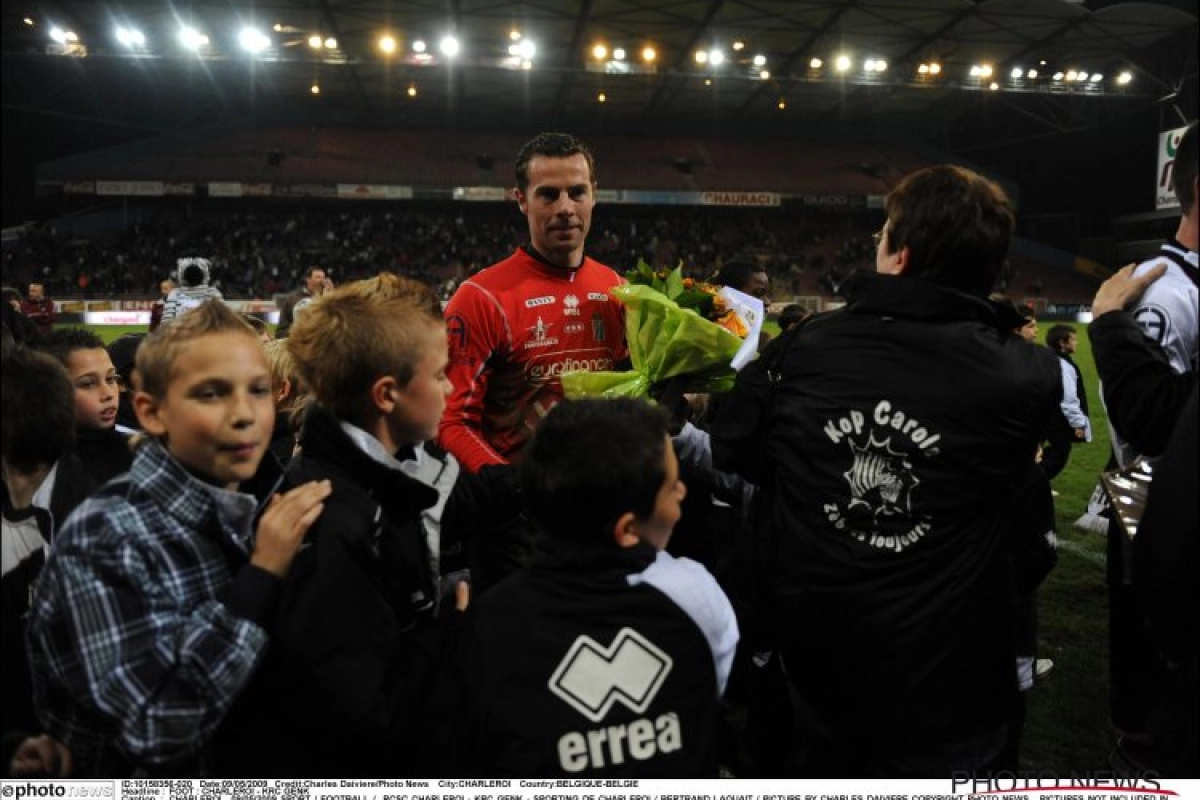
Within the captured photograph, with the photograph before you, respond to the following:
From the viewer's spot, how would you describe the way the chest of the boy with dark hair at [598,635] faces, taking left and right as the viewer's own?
facing away from the viewer

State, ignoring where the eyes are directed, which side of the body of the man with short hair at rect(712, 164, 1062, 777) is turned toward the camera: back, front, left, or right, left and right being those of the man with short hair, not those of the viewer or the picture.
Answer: back

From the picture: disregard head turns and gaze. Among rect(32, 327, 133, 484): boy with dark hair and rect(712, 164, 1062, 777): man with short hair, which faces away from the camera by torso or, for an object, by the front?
the man with short hair

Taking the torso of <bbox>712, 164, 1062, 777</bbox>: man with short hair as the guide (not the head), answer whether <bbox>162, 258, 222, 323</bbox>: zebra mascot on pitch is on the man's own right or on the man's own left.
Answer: on the man's own left

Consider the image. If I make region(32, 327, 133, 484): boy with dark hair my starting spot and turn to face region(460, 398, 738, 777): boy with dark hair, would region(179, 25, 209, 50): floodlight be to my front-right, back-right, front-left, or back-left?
back-left

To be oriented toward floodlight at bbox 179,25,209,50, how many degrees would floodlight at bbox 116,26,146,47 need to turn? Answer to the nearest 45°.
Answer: approximately 45° to its left

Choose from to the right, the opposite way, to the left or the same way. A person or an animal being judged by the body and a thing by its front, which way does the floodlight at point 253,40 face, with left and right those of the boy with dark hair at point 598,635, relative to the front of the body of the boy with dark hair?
the opposite way

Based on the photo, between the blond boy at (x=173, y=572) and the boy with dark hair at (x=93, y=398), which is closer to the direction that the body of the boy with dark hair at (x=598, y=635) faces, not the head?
the boy with dark hair

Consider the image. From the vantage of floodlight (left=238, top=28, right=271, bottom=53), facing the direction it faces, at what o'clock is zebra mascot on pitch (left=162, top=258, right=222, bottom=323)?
The zebra mascot on pitch is roughly at 12 o'clock from the floodlight.

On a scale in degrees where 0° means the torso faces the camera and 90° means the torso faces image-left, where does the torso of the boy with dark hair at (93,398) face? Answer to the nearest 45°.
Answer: approximately 315°

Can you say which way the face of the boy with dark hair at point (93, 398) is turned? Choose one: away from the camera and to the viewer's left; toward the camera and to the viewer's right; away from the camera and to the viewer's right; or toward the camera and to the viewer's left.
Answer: toward the camera and to the viewer's right

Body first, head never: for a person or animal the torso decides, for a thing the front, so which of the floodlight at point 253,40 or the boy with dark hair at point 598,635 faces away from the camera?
the boy with dark hair
